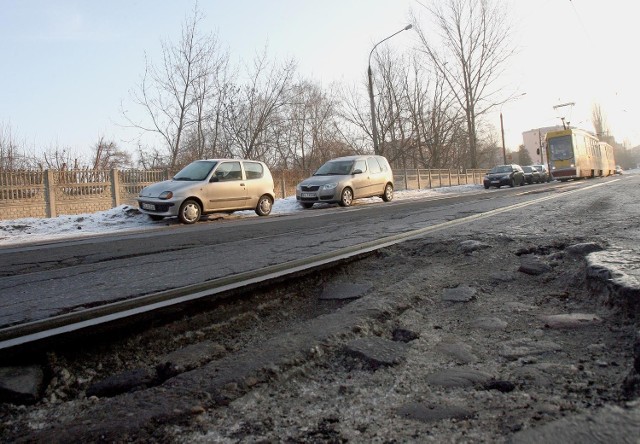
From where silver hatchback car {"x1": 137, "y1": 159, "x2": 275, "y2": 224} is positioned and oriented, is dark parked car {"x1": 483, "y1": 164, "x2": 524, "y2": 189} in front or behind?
behind

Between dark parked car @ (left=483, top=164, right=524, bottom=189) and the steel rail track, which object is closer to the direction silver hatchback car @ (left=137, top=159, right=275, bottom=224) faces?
the steel rail track

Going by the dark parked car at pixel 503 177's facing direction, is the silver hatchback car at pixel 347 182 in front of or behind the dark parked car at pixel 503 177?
in front

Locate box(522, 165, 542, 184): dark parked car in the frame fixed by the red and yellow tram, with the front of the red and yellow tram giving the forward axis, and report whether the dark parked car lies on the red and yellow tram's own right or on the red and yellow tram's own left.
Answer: on the red and yellow tram's own right

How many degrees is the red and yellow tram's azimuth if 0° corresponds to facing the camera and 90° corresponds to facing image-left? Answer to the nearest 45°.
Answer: approximately 45°

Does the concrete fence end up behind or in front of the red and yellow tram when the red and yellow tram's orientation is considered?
in front

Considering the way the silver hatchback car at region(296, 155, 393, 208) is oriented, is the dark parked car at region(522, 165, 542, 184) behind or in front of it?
behind

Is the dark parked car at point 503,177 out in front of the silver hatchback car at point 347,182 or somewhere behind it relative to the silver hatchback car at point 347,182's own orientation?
behind

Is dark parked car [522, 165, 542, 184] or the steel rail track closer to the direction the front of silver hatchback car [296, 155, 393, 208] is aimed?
the steel rail track

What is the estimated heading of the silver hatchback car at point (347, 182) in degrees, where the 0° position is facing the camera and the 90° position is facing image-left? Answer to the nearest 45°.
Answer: approximately 45°

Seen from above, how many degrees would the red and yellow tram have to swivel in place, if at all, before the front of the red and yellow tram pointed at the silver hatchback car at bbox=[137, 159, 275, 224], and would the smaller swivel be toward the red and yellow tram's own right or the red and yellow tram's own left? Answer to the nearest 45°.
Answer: approximately 45° to the red and yellow tram's own left
